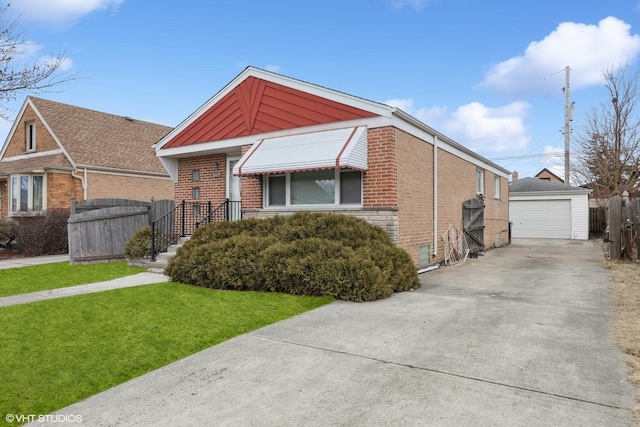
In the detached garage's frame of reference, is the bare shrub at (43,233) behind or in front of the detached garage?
in front

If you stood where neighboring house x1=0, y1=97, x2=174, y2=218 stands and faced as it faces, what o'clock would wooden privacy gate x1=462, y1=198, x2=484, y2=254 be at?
The wooden privacy gate is roughly at 9 o'clock from the neighboring house.

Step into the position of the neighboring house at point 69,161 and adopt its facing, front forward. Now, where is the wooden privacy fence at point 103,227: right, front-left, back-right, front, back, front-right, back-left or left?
front-left

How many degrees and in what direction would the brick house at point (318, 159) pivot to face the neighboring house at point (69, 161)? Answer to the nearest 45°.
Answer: approximately 90° to its right

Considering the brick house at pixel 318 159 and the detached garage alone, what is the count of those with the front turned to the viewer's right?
0

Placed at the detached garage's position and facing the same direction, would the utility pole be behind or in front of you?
behind

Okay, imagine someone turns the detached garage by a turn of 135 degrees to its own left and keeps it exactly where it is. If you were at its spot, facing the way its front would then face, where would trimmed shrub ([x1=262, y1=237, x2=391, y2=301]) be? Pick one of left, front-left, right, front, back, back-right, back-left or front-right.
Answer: back-right

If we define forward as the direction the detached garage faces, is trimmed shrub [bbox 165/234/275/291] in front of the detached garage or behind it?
in front

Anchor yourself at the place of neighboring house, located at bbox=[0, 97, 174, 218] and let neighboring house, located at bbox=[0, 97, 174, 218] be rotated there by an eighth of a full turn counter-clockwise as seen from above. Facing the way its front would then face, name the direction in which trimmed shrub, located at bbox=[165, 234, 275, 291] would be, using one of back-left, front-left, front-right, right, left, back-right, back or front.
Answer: front

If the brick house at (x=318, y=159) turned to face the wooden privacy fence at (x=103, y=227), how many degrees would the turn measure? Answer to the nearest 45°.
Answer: approximately 45° to its right

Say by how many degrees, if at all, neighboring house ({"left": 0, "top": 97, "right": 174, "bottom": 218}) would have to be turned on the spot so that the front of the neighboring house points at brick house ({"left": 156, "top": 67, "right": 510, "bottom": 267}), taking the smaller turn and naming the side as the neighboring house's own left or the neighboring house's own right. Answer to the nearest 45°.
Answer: approximately 45° to the neighboring house's own left
